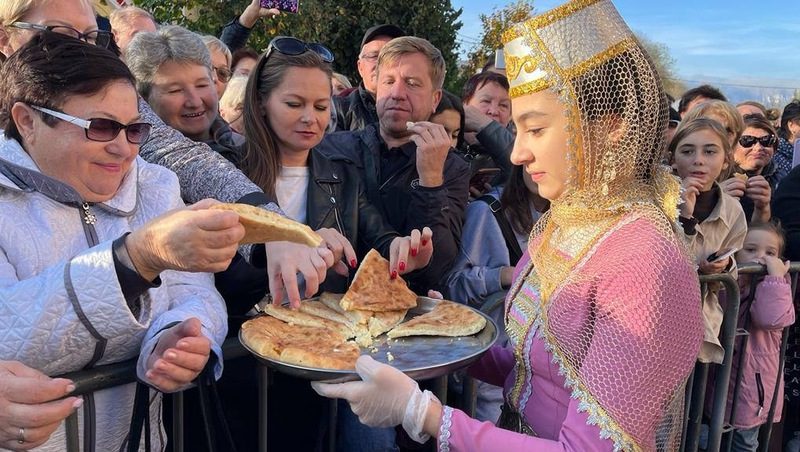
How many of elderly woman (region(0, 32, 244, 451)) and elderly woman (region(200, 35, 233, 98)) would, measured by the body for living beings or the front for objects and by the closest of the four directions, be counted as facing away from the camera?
0

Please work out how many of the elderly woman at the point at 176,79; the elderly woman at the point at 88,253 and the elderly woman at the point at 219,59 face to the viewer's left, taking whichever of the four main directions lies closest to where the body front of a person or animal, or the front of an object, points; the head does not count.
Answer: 0

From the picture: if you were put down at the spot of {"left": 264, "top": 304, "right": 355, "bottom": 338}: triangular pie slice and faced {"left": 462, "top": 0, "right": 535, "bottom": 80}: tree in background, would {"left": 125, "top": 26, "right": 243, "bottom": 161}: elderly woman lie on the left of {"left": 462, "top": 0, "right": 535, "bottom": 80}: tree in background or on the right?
left

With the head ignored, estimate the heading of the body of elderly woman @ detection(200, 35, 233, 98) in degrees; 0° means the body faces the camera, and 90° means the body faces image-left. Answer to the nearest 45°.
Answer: approximately 315°

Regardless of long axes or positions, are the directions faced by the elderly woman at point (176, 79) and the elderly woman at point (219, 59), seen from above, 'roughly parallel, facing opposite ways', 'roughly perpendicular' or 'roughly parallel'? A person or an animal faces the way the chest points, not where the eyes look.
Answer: roughly parallel

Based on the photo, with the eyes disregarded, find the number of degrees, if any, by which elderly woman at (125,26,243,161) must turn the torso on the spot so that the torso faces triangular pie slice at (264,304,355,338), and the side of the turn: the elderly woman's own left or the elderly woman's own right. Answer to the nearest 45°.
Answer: approximately 45° to the elderly woman's own right

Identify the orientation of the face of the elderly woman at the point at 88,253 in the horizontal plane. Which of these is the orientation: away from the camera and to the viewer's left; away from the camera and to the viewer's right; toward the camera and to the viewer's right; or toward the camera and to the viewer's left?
toward the camera and to the viewer's right

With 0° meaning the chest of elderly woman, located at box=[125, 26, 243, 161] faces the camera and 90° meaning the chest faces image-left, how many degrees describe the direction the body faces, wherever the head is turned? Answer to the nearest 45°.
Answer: approximately 315°

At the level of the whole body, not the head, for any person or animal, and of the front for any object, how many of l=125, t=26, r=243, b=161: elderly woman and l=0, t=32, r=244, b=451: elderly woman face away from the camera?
0

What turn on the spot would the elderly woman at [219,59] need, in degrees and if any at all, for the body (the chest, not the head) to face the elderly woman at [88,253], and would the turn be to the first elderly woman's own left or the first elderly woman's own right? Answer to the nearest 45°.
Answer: approximately 45° to the first elderly woman's own right

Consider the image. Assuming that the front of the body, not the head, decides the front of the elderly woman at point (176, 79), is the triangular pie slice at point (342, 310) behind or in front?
in front

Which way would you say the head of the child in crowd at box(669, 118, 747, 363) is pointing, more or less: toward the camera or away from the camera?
toward the camera

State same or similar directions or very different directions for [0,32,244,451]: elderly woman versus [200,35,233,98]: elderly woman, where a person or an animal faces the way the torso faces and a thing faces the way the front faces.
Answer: same or similar directions

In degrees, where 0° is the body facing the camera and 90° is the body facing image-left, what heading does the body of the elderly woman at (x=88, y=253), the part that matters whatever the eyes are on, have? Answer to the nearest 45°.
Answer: approximately 315°
